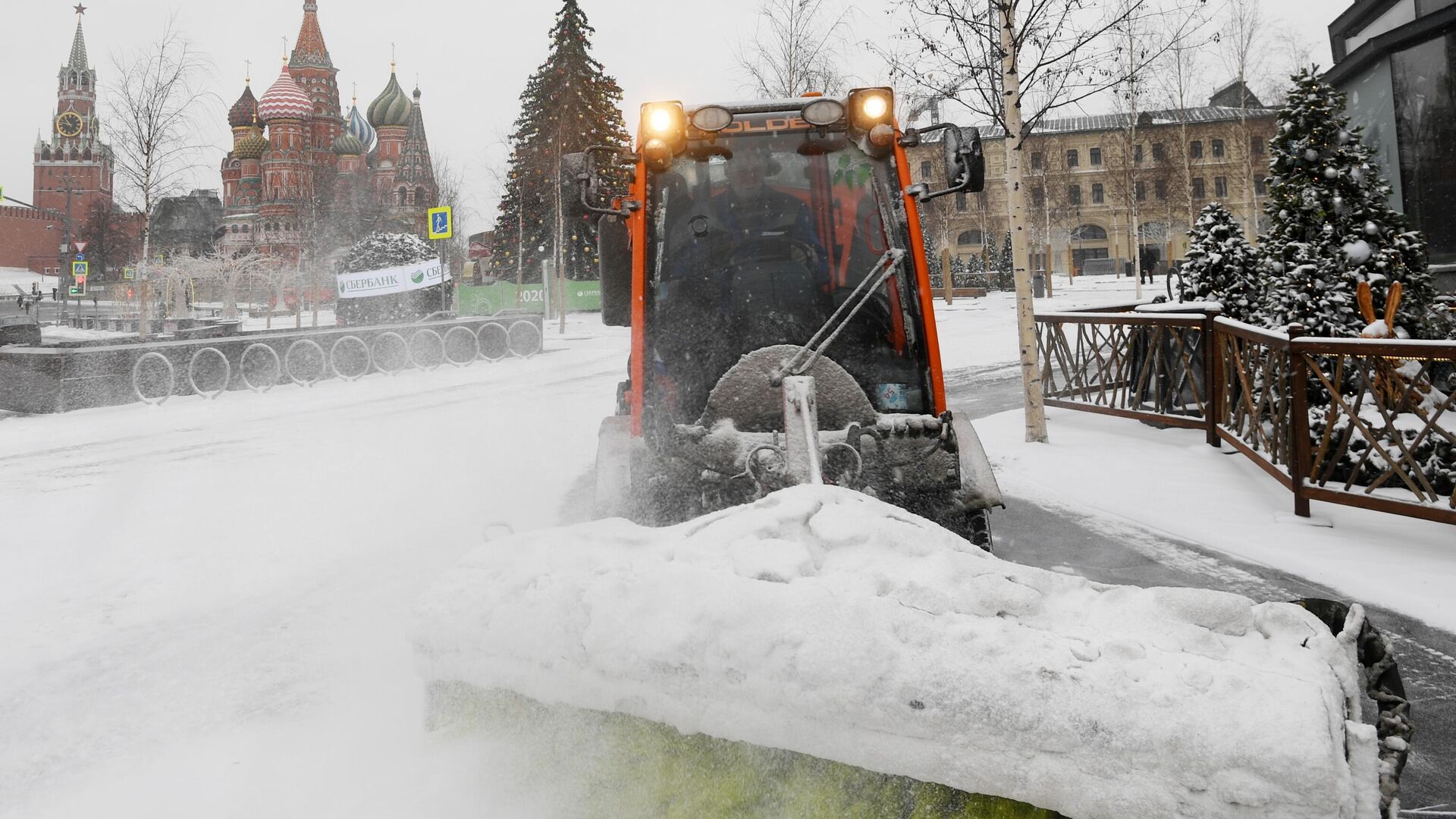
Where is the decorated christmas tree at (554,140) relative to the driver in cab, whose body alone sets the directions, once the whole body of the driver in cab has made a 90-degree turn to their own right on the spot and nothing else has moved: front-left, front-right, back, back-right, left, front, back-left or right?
right

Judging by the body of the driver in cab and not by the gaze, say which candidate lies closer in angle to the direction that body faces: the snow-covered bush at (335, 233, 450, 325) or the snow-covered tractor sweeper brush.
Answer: the snow-covered tractor sweeper brush

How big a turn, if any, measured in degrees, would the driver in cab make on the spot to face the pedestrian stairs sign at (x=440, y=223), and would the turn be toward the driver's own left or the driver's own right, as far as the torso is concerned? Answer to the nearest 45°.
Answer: approximately 180°

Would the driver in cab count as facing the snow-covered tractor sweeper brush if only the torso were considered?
yes

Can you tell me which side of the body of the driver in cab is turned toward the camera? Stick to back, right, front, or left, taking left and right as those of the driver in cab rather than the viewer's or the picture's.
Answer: front

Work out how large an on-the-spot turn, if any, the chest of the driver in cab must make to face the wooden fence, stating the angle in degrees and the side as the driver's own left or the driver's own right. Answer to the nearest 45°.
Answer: approximately 135° to the driver's own left

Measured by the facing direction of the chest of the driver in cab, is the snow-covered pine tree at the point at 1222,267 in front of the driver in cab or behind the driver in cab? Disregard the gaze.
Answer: behind

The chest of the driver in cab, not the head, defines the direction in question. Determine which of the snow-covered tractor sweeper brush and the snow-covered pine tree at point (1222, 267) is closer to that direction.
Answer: the snow-covered tractor sweeper brush
